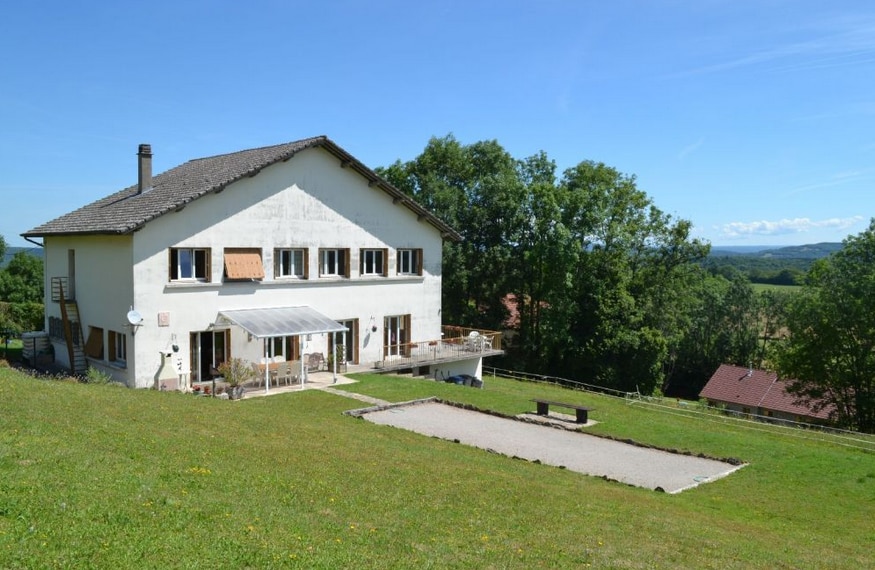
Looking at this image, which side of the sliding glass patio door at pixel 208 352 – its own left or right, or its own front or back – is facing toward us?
front

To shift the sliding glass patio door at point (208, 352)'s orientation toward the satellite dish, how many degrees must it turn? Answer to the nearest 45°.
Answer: approximately 45° to its right

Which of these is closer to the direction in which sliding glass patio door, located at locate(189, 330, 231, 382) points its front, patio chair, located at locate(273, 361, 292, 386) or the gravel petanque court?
the gravel petanque court

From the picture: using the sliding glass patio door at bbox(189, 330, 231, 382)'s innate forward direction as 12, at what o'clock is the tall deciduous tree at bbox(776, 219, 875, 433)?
The tall deciduous tree is roughly at 9 o'clock from the sliding glass patio door.

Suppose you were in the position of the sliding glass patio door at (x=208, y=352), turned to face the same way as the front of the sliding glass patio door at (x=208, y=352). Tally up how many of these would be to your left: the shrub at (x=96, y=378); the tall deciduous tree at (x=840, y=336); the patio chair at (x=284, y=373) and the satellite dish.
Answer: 2

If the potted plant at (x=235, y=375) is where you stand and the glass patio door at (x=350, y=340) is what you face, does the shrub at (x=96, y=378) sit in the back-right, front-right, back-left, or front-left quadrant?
back-left

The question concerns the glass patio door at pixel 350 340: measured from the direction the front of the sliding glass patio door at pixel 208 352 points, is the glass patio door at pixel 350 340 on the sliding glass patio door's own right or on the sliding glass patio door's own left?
on the sliding glass patio door's own left

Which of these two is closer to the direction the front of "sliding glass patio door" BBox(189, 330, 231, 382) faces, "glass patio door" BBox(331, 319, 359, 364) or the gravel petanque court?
the gravel petanque court

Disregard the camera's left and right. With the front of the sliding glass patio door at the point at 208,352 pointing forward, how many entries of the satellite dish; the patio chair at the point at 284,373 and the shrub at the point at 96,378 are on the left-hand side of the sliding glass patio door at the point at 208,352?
1

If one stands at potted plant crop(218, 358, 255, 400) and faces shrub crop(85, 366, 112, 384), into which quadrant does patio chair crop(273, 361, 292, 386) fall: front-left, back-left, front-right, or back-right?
back-right

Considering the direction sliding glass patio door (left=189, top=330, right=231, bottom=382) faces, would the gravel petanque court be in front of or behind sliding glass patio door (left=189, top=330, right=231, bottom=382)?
in front
